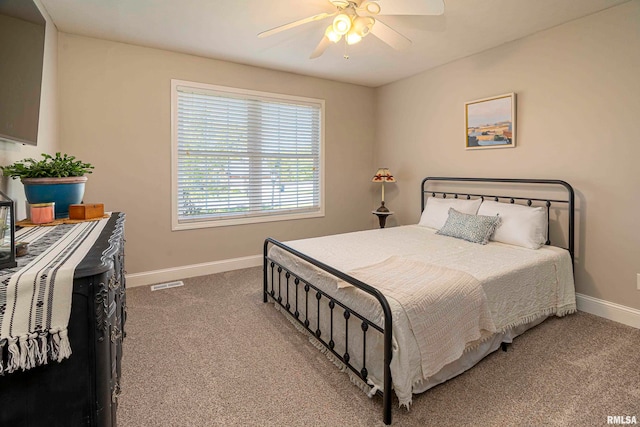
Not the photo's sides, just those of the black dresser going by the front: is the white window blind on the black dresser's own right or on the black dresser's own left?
on the black dresser's own left

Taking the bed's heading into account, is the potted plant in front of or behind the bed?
in front

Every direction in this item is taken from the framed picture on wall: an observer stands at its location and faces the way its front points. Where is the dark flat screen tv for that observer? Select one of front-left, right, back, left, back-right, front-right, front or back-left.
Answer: front

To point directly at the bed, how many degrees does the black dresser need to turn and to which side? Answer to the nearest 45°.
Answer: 0° — it already faces it

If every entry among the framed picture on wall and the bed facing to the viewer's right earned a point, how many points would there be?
0

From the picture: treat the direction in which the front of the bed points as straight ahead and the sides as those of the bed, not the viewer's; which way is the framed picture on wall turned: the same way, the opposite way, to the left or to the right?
the same way

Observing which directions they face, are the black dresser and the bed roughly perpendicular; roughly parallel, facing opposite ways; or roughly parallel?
roughly parallel, facing opposite ways

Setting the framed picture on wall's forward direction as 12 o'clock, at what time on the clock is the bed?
The bed is roughly at 11 o'clock from the framed picture on wall.

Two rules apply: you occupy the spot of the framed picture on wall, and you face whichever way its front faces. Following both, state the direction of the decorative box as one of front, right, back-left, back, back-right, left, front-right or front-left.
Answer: front

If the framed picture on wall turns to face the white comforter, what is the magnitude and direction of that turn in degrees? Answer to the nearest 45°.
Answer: approximately 45° to its left

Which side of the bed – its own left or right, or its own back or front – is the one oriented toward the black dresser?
front

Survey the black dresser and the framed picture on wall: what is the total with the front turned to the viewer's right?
1

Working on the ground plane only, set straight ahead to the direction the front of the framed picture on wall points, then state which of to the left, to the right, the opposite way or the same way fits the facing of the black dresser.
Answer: the opposite way

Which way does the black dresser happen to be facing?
to the viewer's right

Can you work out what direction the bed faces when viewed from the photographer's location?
facing the viewer and to the left of the viewer

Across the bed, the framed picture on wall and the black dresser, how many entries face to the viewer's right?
1
